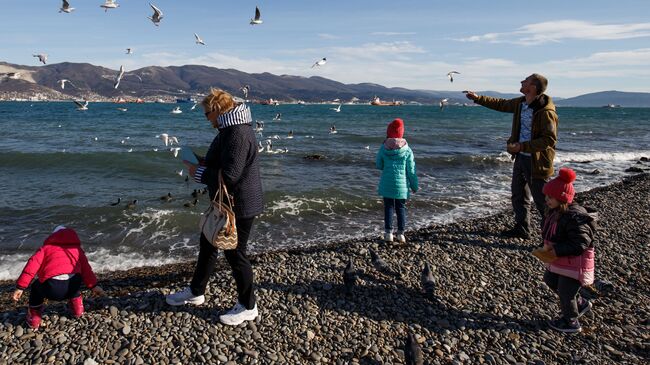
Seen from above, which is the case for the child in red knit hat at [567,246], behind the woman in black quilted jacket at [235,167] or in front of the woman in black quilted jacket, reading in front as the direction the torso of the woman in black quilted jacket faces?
behind

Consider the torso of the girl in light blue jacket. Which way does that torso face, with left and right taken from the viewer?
facing away from the viewer

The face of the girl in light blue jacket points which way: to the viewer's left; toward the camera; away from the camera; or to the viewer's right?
away from the camera

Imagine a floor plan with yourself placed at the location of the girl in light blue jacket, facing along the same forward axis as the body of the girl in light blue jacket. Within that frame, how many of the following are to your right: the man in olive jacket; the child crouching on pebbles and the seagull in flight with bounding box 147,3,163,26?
1

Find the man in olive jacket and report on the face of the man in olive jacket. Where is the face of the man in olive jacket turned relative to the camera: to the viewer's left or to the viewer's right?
to the viewer's left

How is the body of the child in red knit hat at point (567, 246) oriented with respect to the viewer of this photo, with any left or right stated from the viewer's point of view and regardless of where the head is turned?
facing to the left of the viewer

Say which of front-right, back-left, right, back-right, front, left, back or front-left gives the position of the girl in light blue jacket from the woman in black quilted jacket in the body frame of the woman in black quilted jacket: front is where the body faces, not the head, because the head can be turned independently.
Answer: back-right

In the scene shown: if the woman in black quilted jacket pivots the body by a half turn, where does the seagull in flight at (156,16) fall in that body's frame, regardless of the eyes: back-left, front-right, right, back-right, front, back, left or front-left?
left

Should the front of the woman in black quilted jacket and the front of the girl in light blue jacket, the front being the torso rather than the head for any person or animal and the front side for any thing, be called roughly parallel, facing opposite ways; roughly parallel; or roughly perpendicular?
roughly perpendicular

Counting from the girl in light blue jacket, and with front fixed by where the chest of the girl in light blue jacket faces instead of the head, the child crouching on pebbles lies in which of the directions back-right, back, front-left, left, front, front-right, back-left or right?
back-left

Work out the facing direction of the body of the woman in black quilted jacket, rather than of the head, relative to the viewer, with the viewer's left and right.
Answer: facing to the left of the viewer
